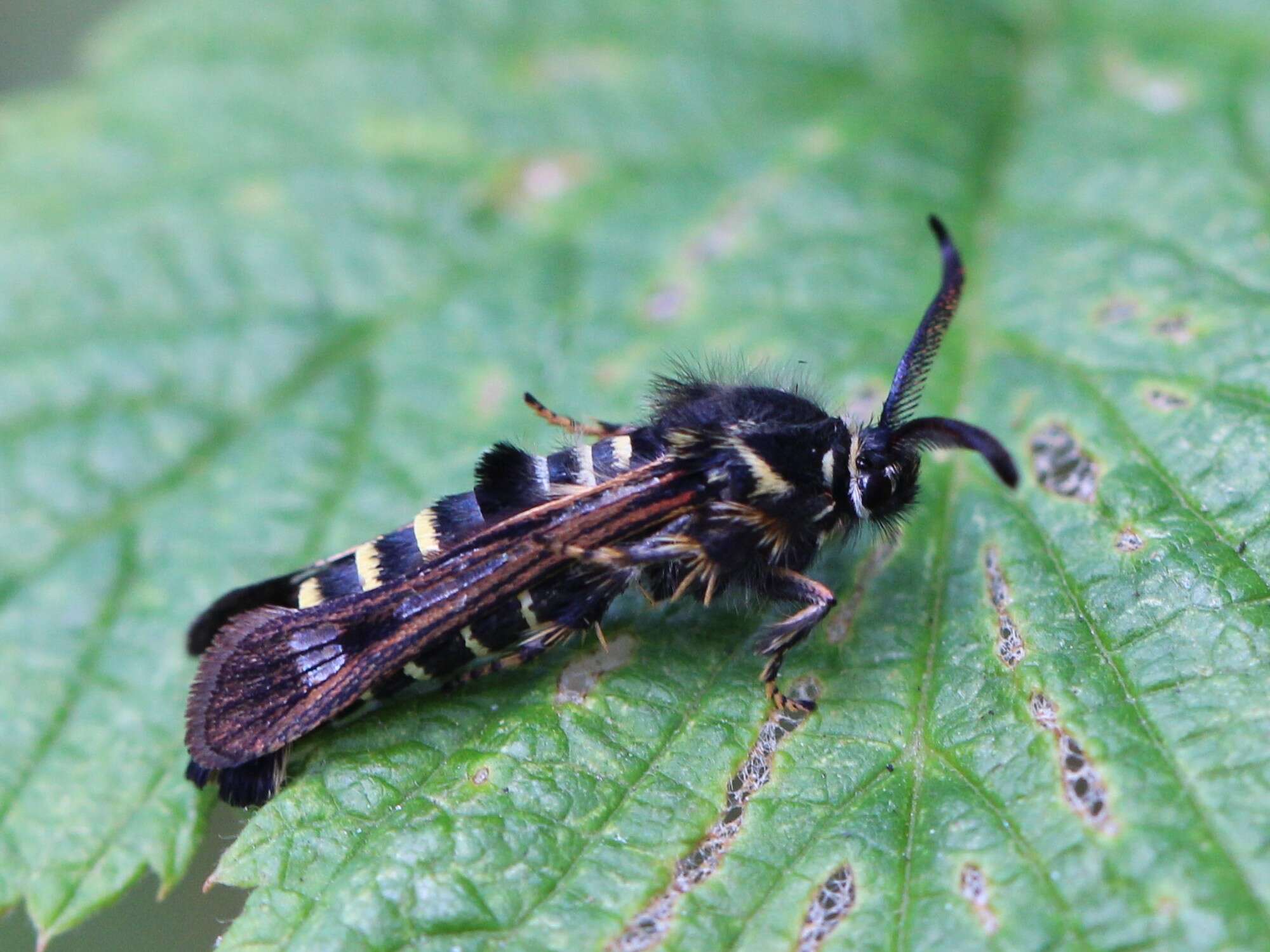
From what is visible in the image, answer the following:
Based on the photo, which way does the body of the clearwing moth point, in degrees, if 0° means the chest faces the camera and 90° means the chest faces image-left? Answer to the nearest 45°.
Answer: approximately 270°
